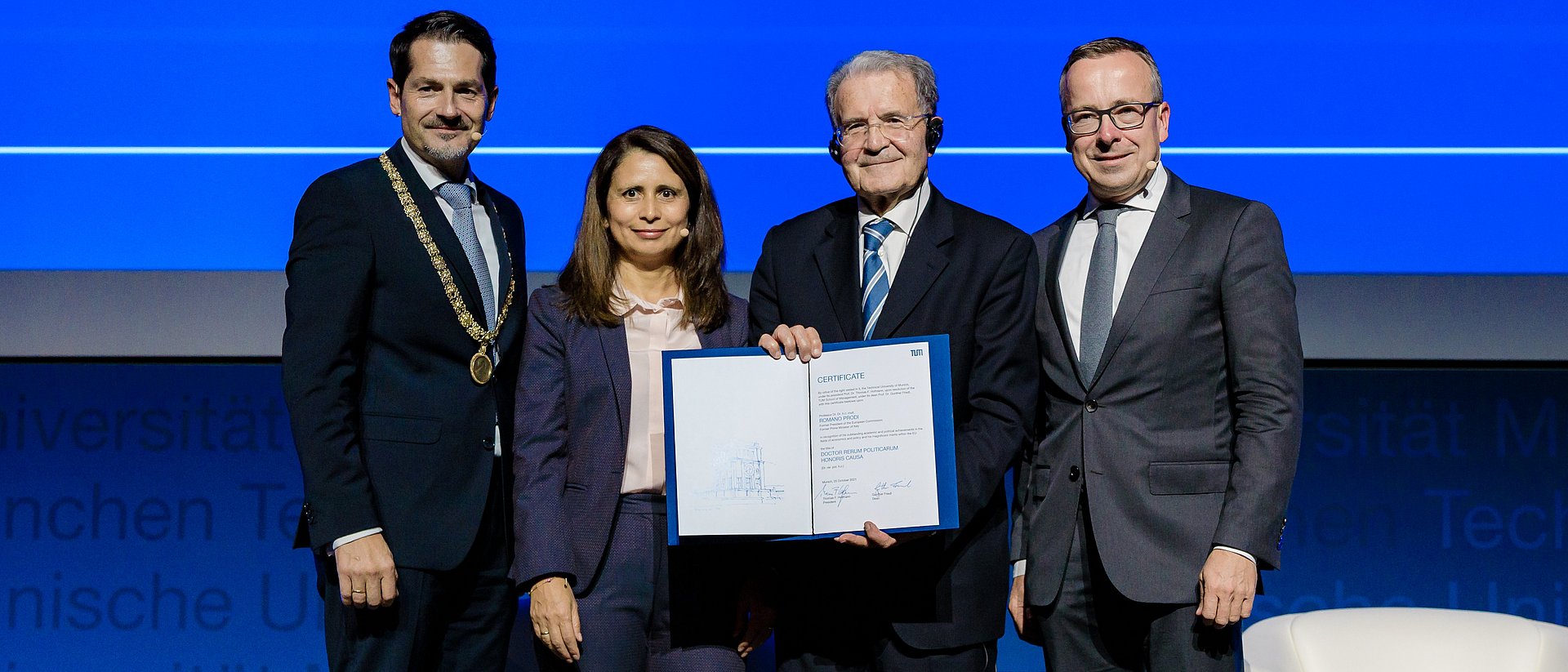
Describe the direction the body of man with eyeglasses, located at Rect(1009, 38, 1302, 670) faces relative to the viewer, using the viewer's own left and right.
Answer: facing the viewer and to the left of the viewer

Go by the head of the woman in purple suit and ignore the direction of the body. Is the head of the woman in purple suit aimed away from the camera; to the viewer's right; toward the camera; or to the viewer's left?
toward the camera

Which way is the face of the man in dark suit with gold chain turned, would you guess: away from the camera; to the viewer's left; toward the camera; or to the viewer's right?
toward the camera

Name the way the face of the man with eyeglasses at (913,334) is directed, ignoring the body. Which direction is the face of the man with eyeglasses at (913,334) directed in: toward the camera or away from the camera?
toward the camera

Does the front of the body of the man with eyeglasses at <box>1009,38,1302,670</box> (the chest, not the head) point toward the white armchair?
no

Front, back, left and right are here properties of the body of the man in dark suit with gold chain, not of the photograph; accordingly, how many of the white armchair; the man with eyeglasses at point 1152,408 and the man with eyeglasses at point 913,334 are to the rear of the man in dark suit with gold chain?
0

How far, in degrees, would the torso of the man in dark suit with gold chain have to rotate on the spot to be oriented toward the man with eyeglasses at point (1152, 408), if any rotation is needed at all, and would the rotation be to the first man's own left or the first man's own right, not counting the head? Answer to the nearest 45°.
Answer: approximately 45° to the first man's own left

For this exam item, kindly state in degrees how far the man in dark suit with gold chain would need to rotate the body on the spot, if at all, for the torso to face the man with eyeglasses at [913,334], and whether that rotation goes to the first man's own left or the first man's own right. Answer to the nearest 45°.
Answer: approximately 45° to the first man's own left
